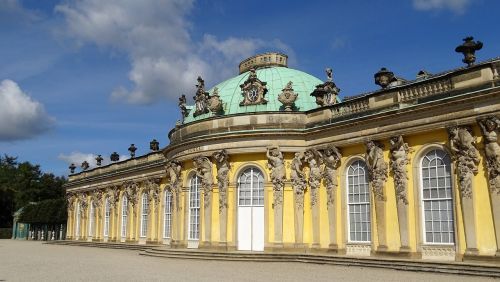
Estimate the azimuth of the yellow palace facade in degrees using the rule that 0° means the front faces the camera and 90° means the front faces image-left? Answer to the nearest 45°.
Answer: approximately 45°
